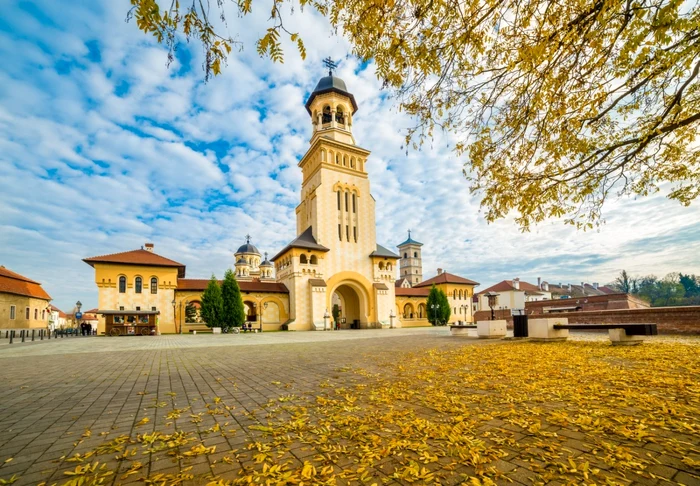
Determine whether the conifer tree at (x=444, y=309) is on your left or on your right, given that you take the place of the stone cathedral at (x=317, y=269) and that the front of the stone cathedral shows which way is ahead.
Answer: on your left

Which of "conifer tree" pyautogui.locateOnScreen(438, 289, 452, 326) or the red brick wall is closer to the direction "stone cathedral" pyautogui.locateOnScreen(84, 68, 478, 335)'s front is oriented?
the red brick wall

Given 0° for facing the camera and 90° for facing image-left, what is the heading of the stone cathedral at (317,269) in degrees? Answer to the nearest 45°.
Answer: approximately 315°

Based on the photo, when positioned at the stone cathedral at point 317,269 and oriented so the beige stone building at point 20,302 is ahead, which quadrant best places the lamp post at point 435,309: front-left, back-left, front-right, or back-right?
back-right

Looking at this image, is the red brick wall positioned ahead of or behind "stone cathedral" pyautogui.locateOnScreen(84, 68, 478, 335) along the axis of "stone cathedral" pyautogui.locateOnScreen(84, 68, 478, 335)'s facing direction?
ahead

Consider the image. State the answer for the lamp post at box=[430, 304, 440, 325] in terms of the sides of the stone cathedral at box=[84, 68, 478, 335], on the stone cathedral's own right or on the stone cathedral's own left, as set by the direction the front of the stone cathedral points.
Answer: on the stone cathedral's own left
